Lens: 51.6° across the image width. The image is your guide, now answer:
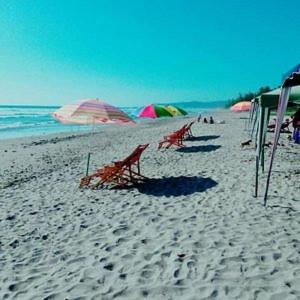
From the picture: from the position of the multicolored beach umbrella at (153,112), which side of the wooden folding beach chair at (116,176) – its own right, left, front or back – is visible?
right

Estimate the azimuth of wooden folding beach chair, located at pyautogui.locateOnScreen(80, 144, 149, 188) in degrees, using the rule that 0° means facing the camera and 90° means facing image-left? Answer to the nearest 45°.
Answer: approximately 90°
